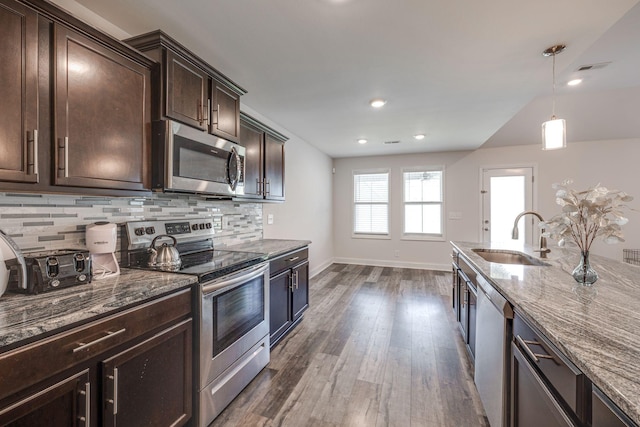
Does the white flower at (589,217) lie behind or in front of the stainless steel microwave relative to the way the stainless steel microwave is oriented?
in front

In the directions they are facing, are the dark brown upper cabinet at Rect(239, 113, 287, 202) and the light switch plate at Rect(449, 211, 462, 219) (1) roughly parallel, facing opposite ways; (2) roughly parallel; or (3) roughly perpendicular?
roughly perpendicular

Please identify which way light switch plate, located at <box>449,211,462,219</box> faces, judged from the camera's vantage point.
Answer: facing the viewer

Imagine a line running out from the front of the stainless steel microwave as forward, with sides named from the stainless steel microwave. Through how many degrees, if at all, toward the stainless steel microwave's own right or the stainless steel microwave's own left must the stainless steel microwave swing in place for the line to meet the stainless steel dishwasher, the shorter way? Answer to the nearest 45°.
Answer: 0° — it already faces it

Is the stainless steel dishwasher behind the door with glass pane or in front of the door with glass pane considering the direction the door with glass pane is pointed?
in front

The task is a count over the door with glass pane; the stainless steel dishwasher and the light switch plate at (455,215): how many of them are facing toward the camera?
2

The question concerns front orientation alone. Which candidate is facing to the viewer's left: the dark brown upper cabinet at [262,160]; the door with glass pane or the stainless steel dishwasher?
the stainless steel dishwasher

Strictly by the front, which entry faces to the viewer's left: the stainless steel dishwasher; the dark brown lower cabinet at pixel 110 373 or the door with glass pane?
the stainless steel dishwasher

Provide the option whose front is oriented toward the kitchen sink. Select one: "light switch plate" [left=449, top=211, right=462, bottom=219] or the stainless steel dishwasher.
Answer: the light switch plate

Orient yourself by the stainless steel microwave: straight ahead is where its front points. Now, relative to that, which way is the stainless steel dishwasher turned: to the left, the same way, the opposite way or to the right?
the opposite way

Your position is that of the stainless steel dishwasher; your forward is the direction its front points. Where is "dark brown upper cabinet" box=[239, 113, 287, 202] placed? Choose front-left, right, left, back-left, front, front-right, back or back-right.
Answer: front

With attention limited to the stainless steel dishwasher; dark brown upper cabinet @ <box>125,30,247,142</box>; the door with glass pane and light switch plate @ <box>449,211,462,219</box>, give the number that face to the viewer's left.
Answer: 1

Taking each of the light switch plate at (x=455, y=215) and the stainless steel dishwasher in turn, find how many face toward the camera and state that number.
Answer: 1

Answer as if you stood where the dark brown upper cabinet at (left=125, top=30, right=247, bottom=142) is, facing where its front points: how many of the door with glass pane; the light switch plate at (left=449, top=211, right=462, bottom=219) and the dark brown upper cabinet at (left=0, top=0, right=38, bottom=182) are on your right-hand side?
1

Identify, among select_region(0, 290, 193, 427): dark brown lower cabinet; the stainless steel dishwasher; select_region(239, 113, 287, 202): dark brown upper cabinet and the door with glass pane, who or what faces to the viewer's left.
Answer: the stainless steel dishwasher

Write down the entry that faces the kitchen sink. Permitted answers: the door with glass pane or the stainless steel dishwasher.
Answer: the door with glass pane

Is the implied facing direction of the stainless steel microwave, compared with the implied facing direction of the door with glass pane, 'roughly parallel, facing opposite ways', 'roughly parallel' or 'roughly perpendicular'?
roughly perpendicular

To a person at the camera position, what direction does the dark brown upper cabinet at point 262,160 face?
facing the viewer and to the right of the viewer
